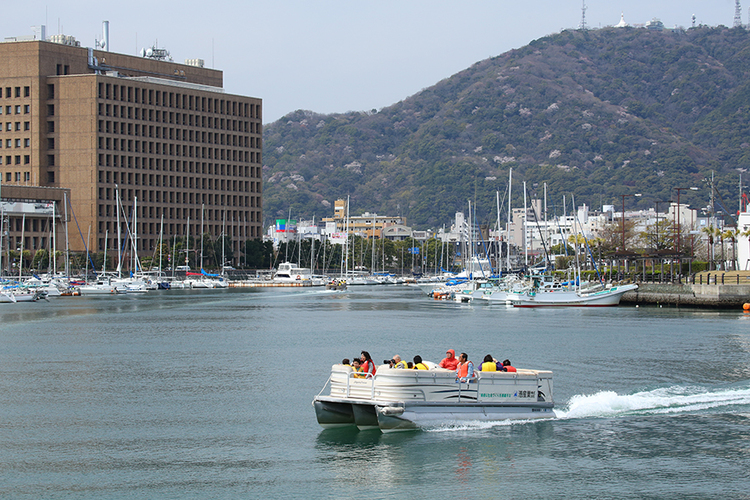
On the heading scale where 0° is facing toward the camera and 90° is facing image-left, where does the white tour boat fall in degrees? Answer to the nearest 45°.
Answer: approximately 45°

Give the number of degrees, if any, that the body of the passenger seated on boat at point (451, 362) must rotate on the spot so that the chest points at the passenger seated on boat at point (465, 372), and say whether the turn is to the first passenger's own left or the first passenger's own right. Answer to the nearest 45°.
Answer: approximately 90° to the first passenger's own left

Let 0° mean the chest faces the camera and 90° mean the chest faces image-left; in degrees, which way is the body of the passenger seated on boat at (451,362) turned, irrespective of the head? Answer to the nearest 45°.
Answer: approximately 45°
